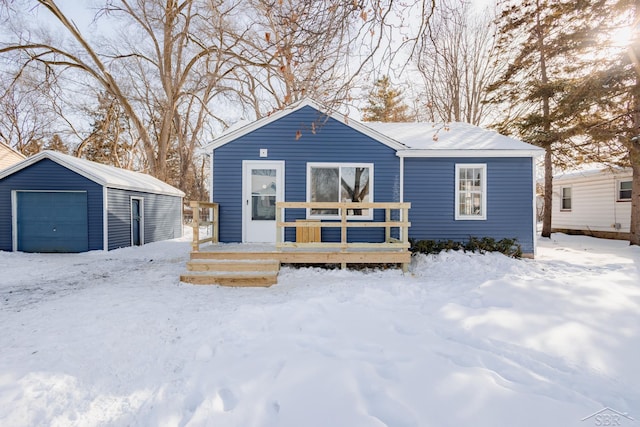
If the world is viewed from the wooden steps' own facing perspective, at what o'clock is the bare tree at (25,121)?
The bare tree is roughly at 5 o'clock from the wooden steps.

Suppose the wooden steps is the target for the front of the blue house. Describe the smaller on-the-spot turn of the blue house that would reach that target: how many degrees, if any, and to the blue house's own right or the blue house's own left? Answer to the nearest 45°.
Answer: approximately 45° to the blue house's own right

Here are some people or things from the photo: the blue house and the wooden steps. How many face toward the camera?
2

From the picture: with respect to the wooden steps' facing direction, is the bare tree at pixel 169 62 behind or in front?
behind

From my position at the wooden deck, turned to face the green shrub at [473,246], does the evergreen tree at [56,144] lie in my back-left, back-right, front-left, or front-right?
back-left

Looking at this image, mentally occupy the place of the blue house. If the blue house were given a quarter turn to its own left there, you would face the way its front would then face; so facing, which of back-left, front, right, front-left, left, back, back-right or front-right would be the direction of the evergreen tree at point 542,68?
front-left

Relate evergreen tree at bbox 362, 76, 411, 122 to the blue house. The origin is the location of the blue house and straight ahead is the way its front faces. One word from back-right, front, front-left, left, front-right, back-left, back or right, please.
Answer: back

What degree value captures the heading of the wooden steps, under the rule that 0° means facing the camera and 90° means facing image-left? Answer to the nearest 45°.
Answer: approximately 0°

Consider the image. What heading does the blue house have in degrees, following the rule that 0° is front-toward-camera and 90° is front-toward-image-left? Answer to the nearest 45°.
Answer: approximately 0°

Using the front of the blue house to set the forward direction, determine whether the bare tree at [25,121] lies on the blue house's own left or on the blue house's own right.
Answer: on the blue house's own right
